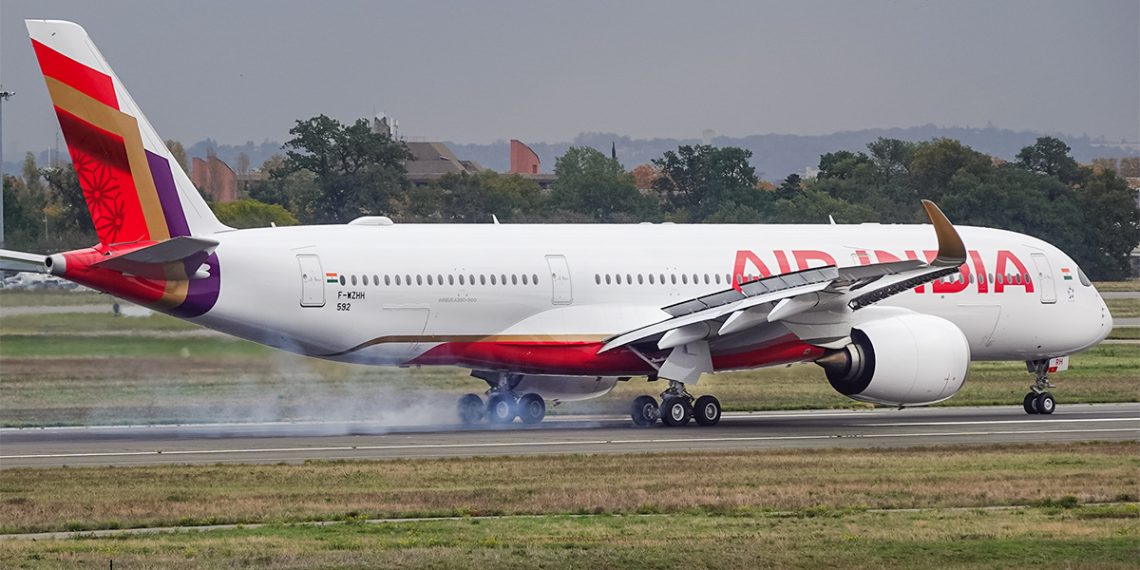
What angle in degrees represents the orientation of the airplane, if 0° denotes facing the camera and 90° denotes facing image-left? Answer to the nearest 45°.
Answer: approximately 225°
